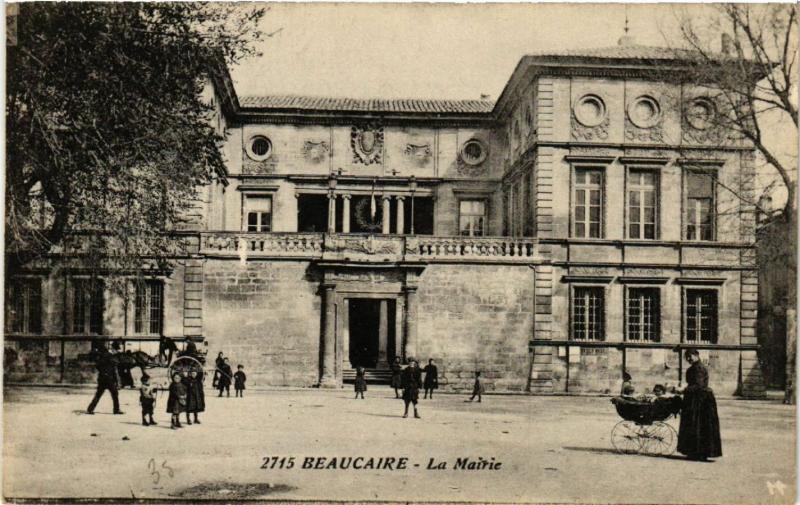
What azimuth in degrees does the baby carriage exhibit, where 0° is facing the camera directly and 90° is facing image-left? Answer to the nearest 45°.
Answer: approximately 90°

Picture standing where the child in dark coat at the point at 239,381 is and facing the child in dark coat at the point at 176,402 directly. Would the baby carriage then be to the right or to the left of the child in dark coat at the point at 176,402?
left

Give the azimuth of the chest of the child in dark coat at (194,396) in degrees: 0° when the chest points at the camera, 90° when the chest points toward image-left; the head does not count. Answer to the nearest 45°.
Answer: approximately 0°

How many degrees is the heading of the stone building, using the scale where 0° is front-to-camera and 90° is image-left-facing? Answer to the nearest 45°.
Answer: approximately 0°

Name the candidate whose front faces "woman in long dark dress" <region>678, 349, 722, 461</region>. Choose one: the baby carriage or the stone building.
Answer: the stone building

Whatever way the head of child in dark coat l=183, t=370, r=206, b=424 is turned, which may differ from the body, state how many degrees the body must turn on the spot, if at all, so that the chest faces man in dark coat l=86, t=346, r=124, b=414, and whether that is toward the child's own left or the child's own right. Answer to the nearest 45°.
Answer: approximately 135° to the child's own right

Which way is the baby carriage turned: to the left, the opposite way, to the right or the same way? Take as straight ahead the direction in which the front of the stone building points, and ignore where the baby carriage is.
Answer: to the right

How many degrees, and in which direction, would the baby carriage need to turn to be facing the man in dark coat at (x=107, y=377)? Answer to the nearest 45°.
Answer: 0° — it already faces them

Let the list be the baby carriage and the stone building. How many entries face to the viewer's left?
1

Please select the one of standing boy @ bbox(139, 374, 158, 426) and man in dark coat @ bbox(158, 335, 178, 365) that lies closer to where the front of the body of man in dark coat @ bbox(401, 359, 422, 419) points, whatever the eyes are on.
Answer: the standing boy

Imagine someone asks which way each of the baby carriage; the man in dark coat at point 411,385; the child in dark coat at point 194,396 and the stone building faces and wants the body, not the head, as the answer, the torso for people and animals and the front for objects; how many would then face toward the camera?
3
